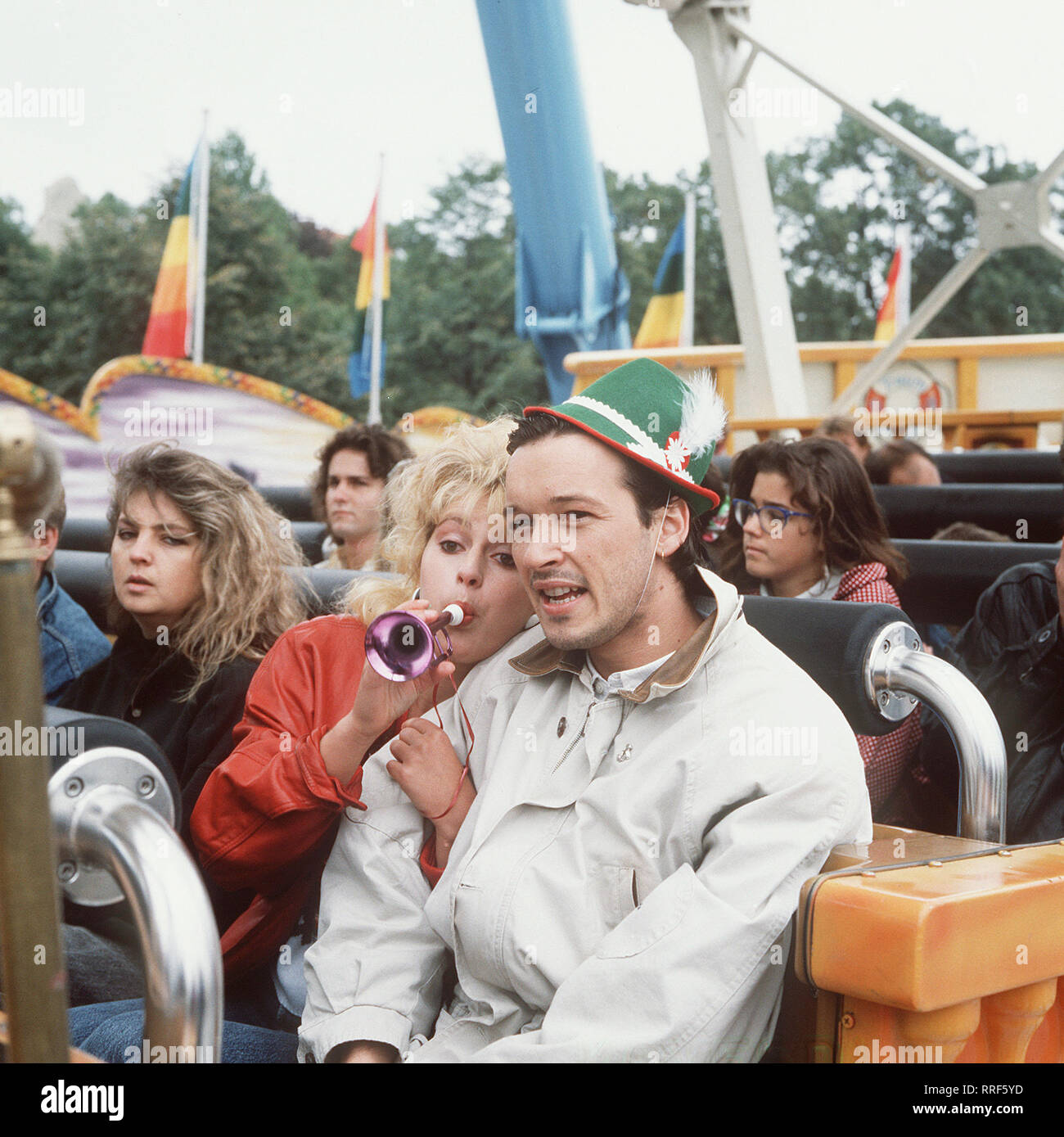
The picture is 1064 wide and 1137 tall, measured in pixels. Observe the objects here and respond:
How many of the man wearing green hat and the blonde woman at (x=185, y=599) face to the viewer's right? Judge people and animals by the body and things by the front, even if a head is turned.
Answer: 0

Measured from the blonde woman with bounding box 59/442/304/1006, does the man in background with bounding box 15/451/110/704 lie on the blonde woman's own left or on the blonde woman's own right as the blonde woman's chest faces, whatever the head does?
on the blonde woman's own right

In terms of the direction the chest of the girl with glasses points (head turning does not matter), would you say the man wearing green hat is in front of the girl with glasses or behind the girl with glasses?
in front

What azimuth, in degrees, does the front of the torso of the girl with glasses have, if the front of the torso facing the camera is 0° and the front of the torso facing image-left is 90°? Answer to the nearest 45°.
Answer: approximately 45°

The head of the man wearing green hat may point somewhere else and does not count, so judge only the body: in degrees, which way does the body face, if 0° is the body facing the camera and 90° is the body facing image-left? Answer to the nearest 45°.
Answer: approximately 45°

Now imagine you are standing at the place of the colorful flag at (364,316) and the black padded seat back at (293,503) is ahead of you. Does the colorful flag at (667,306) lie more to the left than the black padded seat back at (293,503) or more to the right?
left

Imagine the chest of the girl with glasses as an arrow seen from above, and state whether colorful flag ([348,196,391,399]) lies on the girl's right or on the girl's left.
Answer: on the girl's right

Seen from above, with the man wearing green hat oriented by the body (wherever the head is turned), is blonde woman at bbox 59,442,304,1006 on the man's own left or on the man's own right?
on the man's own right

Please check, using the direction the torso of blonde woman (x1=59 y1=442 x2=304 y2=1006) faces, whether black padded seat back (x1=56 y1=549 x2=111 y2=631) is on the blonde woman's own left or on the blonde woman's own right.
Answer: on the blonde woman's own right

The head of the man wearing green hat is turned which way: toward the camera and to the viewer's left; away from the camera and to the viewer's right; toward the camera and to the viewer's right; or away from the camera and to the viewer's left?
toward the camera and to the viewer's left
